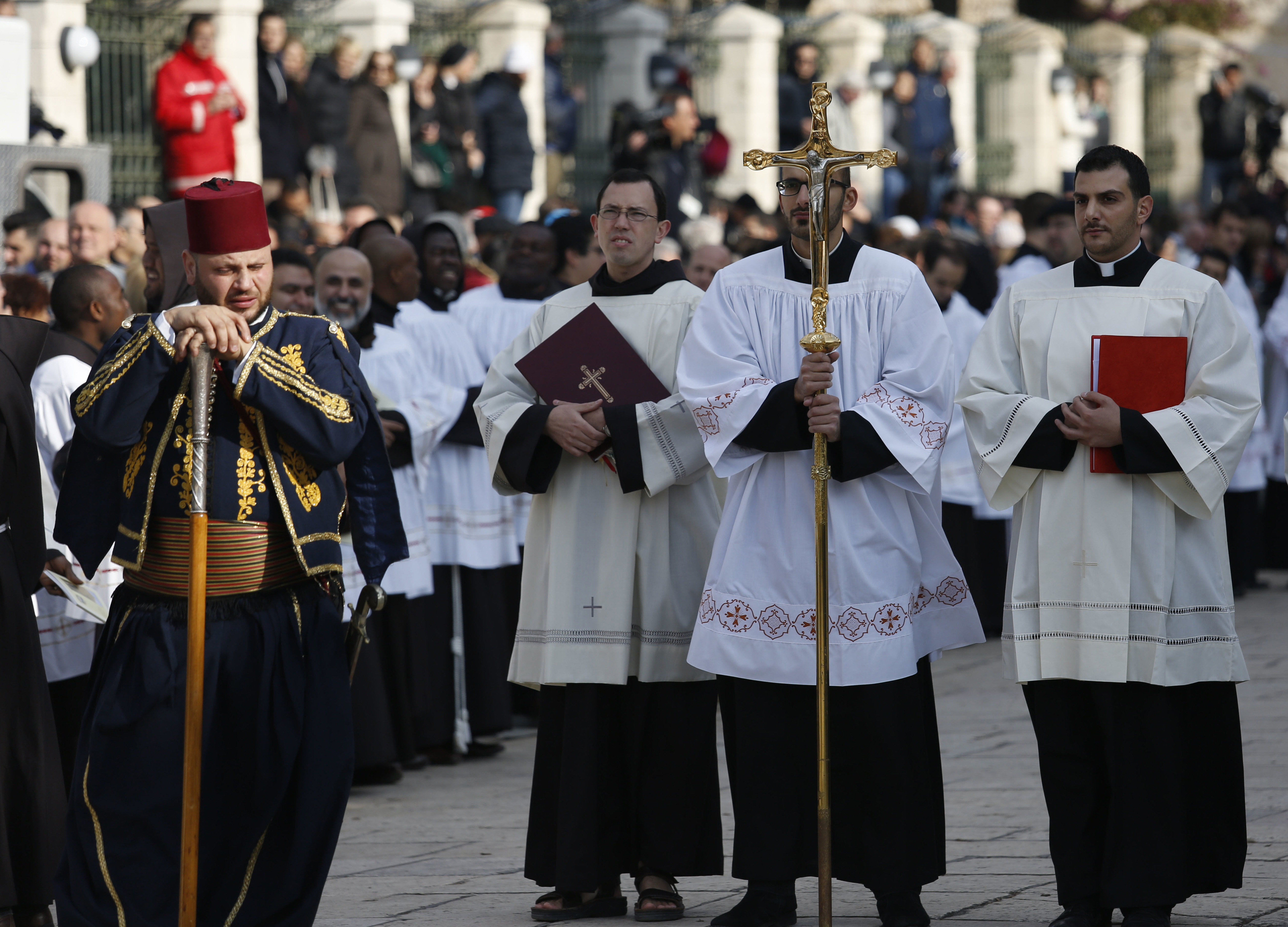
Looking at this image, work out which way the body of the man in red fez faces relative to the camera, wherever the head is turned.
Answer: toward the camera

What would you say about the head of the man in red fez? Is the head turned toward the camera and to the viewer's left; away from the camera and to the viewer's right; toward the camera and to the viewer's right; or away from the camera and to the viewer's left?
toward the camera and to the viewer's right

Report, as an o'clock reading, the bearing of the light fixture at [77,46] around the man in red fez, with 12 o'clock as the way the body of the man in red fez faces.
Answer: The light fixture is roughly at 6 o'clock from the man in red fez.

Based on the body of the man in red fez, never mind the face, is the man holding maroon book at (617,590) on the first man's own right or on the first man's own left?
on the first man's own left

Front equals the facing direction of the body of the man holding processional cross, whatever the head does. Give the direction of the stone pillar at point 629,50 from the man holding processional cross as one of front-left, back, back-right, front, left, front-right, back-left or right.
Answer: back

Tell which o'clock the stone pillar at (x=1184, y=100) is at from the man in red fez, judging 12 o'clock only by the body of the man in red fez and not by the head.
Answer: The stone pillar is roughly at 7 o'clock from the man in red fez.

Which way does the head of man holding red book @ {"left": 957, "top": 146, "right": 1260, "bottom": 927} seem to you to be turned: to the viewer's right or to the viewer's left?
to the viewer's left

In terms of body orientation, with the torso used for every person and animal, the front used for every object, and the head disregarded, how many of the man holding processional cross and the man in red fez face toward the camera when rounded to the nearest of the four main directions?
2

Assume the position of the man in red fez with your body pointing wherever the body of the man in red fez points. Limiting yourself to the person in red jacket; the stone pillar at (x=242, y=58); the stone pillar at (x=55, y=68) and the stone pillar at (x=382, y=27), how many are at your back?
4

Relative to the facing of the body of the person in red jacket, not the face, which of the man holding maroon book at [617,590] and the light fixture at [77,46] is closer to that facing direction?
the man holding maroon book

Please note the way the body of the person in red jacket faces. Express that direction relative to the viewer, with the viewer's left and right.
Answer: facing the viewer and to the right of the viewer

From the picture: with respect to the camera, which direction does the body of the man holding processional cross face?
toward the camera

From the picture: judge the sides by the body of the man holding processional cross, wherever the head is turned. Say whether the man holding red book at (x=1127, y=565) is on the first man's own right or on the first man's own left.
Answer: on the first man's own left
